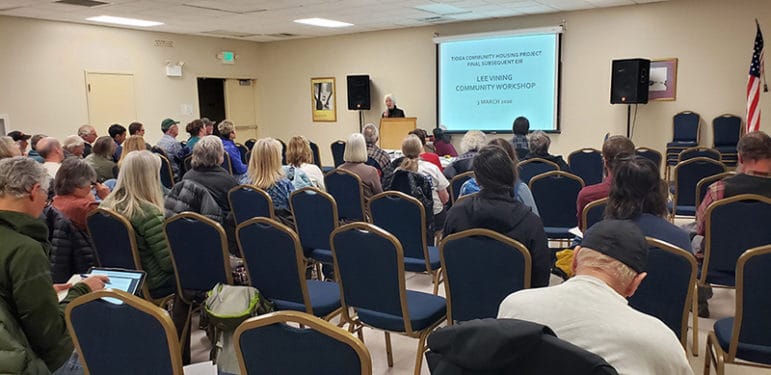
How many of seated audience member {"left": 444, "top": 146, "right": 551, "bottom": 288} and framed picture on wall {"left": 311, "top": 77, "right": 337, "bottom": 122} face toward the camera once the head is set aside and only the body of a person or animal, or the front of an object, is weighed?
1

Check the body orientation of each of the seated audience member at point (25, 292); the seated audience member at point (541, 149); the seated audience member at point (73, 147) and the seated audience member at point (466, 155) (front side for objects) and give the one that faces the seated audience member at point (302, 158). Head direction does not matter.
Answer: the seated audience member at point (25, 292)

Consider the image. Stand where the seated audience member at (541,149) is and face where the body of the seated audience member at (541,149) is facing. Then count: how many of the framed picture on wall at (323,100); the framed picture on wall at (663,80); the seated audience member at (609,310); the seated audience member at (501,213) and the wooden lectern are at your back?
2

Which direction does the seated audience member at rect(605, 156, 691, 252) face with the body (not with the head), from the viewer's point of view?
away from the camera

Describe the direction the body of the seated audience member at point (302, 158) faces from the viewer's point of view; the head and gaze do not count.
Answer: away from the camera

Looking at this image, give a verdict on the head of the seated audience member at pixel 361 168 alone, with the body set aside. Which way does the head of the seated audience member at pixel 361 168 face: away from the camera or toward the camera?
away from the camera

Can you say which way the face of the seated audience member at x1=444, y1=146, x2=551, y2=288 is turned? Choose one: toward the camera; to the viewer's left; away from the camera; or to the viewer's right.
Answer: away from the camera

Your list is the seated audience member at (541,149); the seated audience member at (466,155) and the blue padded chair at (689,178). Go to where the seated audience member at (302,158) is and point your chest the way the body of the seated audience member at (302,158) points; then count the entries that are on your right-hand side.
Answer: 3

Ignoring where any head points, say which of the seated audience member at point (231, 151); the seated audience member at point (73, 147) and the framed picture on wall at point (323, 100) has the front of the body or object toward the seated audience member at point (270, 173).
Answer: the framed picture on wall

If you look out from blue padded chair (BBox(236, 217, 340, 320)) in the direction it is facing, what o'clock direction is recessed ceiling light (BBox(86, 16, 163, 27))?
The recessed ceiling light is roughly at 10 o'clock from the blue padded chair.
